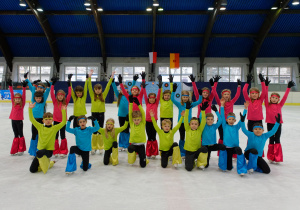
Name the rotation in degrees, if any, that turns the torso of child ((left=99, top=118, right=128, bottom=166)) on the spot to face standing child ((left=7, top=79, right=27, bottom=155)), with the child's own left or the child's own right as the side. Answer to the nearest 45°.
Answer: approximately 90° to the child's own right

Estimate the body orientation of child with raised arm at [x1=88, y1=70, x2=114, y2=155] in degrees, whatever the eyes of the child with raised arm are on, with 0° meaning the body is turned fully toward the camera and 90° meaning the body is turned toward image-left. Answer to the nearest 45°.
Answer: approximately 0°

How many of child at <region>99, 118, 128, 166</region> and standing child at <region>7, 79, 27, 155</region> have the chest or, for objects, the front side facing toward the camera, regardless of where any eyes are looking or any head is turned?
2

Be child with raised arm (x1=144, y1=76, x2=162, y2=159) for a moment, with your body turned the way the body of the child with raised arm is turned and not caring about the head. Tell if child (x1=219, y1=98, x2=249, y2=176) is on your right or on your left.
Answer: on your left
